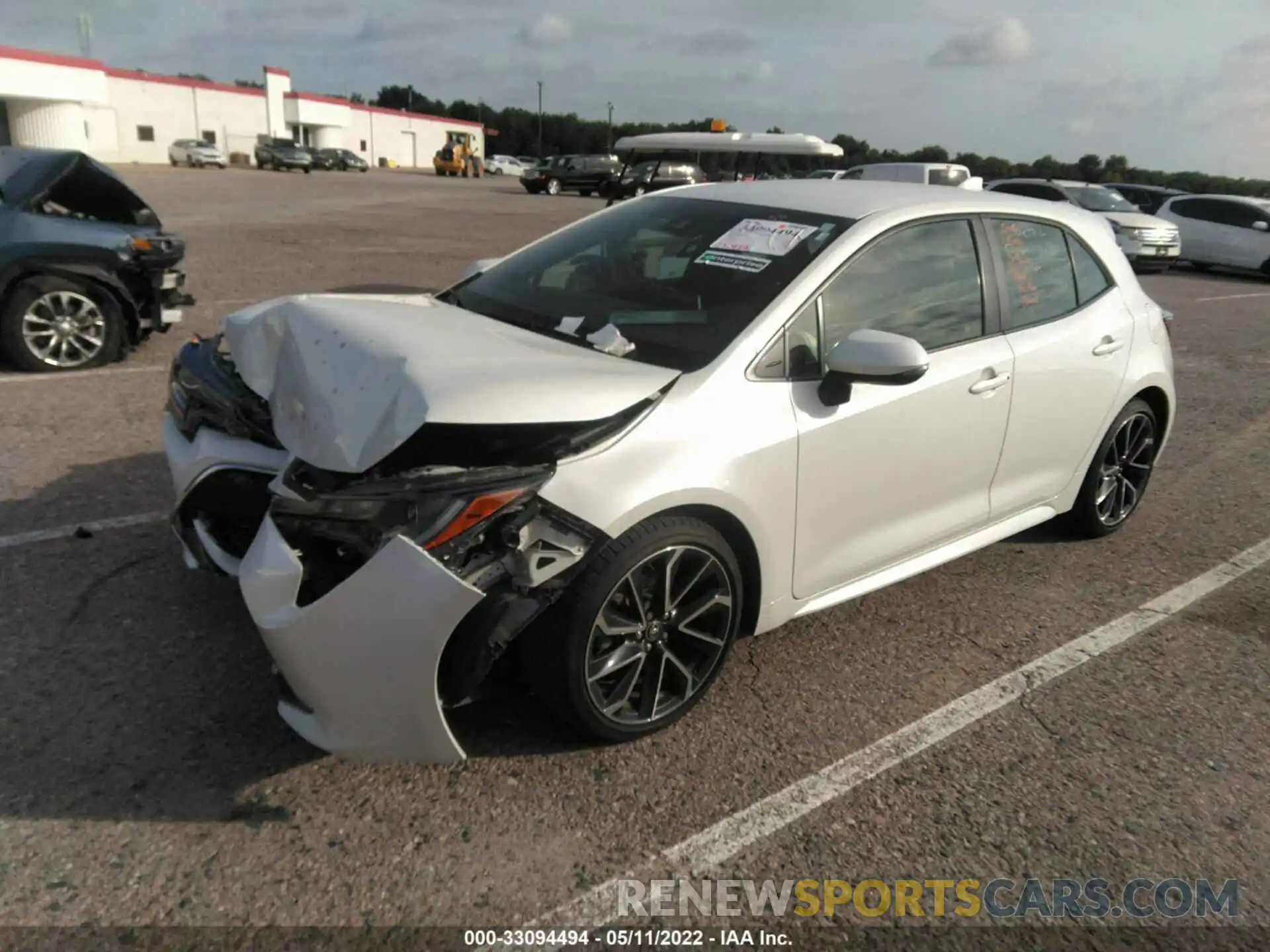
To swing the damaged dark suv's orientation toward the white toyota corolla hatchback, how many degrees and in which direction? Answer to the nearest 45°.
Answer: approximately 90° to its right

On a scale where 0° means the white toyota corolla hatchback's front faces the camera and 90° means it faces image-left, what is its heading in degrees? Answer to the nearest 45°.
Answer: approximately 45°

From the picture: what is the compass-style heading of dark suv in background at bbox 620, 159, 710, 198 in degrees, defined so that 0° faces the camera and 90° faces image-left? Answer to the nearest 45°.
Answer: approximately 45°

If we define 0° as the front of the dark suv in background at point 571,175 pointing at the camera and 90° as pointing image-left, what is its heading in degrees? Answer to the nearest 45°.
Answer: approximately 45°

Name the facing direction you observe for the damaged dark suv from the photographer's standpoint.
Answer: facing to the right of the viewer

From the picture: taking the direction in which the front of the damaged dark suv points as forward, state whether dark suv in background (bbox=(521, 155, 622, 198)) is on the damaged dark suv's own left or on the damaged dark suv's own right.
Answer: on the damaged dark suv's own left

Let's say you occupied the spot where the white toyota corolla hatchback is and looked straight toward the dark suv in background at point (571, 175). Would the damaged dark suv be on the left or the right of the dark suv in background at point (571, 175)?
left
